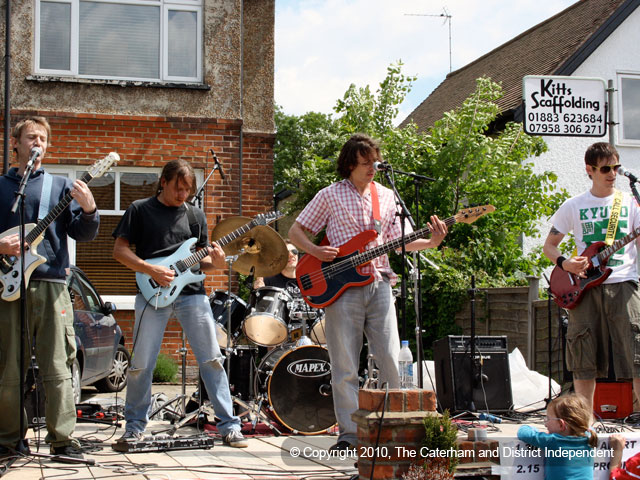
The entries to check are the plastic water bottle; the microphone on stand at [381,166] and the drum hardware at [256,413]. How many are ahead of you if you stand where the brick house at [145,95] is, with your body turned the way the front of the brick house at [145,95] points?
3

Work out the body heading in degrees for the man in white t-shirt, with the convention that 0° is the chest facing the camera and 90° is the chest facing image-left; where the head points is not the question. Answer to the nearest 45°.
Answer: approximately 315°

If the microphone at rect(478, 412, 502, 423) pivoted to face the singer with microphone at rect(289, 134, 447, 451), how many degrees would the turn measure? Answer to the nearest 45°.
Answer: approximately 90° to its left

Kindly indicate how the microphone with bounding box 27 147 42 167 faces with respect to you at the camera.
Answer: facing away from the viewer and to the right of the viewer

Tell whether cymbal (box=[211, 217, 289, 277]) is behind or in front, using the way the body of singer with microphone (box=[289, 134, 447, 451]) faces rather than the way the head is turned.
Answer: behind
